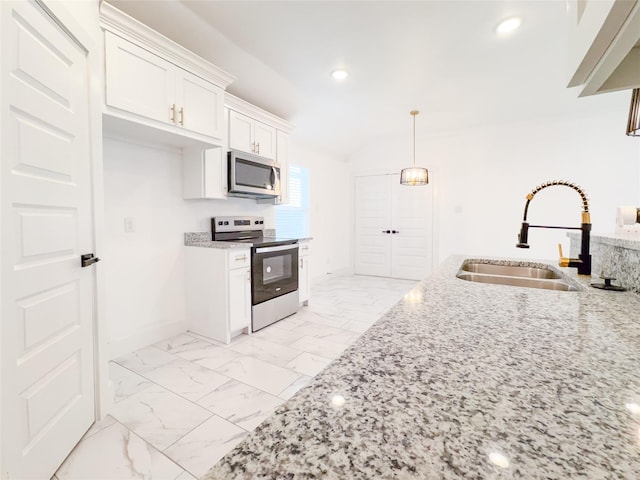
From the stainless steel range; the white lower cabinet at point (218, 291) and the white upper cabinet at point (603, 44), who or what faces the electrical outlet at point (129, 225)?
the white upper cabinet

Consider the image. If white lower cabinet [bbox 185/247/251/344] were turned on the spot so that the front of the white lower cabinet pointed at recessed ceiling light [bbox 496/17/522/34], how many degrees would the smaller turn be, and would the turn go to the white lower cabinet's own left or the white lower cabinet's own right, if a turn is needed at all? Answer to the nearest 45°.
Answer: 0° — it already faces it

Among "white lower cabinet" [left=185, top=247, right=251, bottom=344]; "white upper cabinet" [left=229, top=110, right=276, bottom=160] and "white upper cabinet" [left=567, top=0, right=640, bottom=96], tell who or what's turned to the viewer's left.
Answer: "white upper cabinet" [left=567, top=0, right=640, bottom=96]

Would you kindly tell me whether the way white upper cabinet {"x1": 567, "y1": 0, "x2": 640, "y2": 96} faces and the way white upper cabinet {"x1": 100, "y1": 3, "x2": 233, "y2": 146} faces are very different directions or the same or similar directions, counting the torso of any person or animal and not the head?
very different directions

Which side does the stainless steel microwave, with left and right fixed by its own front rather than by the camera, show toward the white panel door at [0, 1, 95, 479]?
right

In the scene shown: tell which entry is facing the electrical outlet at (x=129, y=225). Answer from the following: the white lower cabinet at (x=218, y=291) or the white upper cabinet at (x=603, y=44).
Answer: the white upper cabinet

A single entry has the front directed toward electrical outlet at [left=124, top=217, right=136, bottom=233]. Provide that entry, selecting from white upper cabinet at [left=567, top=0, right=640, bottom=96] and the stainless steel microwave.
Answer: the white upper cabinet

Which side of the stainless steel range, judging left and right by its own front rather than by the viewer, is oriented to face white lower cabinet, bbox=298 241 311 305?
left

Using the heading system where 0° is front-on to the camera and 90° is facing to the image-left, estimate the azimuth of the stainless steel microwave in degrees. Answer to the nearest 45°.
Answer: approximately 315°

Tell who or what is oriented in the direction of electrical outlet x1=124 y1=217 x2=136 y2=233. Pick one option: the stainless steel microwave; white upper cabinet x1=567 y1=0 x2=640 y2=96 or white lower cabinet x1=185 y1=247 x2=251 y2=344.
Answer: the white upper cabinet

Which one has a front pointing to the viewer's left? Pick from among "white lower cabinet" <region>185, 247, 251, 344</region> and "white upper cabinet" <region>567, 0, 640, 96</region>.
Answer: the white upper cabinet

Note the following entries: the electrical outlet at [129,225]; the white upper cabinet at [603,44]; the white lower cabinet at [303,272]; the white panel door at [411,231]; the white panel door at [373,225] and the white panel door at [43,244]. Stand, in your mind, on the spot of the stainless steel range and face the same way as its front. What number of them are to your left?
3
